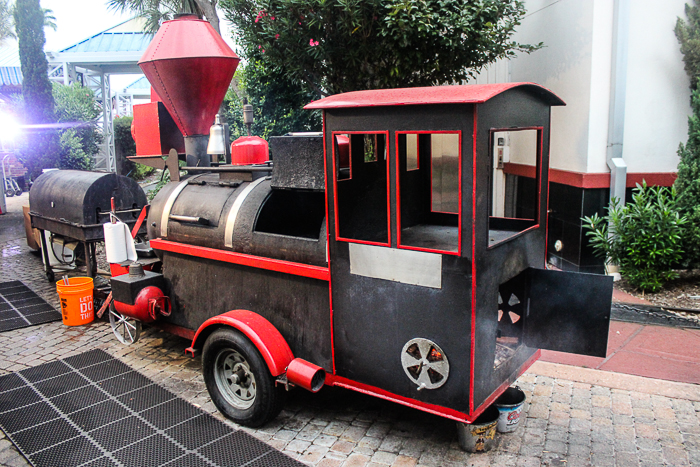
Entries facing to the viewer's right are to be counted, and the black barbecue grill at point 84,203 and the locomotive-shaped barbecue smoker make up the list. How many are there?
0

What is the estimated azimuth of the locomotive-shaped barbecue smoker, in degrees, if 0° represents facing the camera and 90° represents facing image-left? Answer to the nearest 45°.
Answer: approximately 135°

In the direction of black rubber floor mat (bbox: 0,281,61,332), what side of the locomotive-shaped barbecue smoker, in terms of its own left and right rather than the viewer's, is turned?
front

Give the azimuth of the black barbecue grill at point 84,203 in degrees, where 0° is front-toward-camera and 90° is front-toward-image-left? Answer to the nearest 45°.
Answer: approximately 45°

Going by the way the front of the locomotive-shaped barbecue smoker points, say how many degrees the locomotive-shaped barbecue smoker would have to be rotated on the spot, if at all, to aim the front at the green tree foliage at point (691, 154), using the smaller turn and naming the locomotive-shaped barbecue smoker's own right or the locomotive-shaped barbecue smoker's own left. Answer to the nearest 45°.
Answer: approximately 90° to the locomotive-shaped barbecue smoker's own right

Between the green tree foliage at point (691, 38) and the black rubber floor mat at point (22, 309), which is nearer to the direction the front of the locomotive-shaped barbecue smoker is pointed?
the black rubber floor mat

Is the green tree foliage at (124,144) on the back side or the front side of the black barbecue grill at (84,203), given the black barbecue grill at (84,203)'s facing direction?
on the back side

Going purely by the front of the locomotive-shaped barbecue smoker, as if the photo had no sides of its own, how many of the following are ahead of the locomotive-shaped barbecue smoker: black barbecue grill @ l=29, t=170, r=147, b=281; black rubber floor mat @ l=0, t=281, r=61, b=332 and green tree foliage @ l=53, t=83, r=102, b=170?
3

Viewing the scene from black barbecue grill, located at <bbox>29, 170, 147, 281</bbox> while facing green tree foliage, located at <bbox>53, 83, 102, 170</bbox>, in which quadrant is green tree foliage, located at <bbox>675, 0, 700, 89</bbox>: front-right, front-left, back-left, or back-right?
back-right

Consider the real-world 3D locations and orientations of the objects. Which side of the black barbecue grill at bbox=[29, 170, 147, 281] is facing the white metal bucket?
left

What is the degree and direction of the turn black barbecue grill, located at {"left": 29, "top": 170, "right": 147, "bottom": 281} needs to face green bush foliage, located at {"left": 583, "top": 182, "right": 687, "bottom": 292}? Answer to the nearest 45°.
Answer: approximately 90° to its left

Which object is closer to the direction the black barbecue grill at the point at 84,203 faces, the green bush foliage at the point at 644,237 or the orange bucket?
the orange bucket
